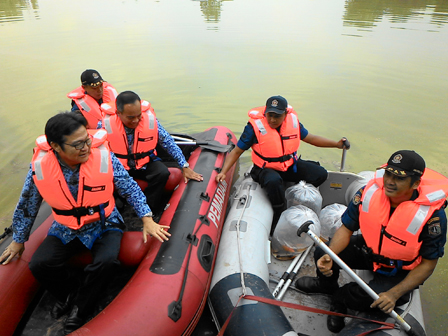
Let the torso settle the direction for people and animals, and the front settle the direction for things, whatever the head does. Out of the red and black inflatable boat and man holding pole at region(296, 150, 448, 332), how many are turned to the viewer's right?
0

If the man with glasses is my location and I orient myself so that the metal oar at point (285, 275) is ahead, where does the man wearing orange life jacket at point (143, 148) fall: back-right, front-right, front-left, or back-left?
front-left

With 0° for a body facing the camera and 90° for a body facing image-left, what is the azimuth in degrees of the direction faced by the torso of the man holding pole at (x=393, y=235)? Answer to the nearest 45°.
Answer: approximately 45°

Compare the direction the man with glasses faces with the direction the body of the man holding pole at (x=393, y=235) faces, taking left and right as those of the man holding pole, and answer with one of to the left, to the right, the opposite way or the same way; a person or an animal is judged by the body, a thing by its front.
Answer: to the left

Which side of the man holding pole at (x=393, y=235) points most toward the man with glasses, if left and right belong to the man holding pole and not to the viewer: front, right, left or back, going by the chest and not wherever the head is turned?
front

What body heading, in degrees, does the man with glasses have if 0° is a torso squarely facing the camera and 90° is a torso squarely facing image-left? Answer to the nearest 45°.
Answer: approximately 0°

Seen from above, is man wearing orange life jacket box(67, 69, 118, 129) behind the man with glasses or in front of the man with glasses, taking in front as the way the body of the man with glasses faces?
behind

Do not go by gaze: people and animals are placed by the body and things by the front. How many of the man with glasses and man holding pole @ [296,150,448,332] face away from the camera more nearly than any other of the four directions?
0

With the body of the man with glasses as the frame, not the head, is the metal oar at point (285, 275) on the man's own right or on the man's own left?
on the man's own left
